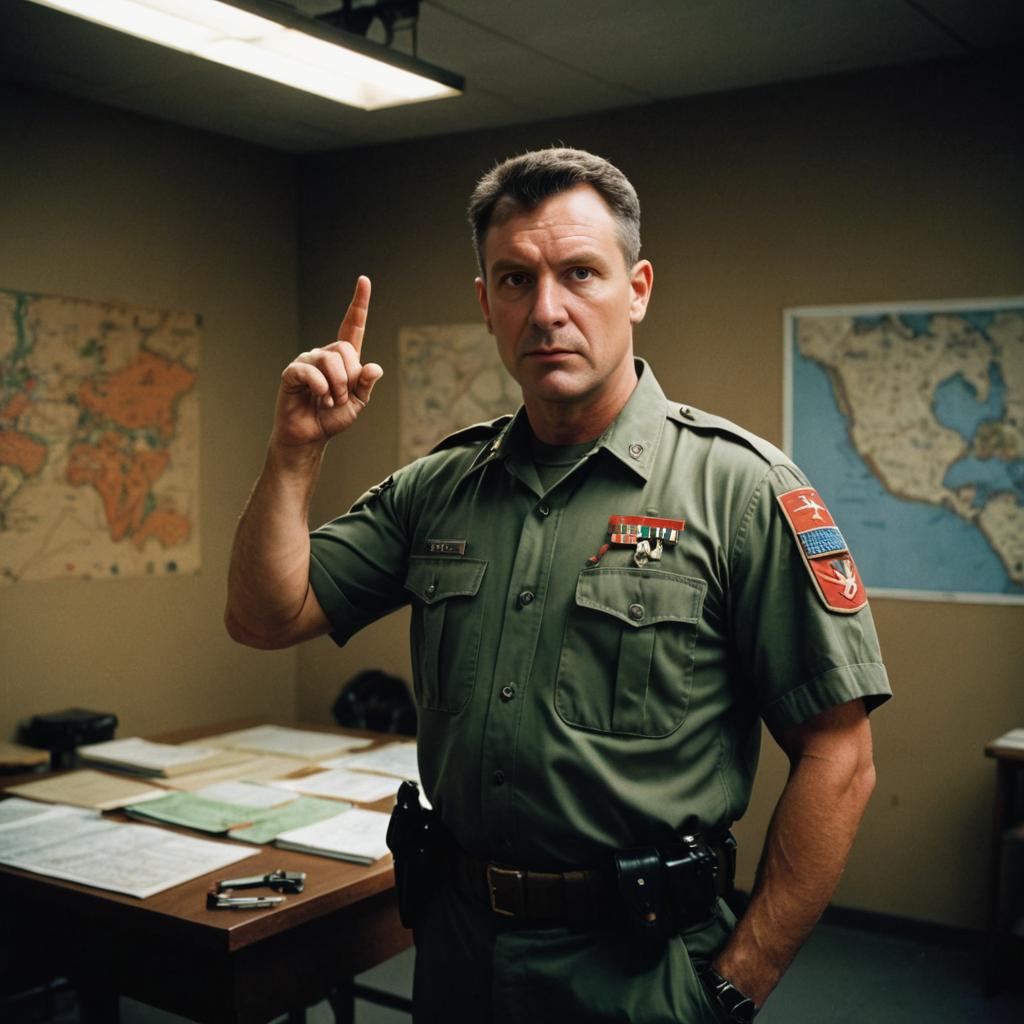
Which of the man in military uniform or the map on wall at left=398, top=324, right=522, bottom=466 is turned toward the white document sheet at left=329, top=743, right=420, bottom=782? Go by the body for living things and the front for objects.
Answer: the map on wall

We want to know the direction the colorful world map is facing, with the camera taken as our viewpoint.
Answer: facing the viewer and to the right of the viewer

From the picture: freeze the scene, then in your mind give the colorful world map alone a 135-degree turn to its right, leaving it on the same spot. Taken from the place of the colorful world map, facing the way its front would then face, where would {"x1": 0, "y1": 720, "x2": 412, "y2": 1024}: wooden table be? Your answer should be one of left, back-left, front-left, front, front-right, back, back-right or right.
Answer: left

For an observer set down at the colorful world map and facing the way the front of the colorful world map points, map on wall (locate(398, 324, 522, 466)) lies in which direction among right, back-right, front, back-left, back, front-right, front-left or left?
front-left

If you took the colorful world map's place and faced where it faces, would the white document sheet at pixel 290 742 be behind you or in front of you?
in front

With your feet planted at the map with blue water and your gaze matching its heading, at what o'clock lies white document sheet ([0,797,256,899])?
The white document sheet is roughly at 1 o'clock from the map with blue water.

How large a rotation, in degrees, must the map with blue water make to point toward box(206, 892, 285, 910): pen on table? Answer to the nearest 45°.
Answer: approximately 45° to its right

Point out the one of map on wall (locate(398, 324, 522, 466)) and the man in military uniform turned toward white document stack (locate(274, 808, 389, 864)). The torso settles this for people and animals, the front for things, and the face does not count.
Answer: the map on wall

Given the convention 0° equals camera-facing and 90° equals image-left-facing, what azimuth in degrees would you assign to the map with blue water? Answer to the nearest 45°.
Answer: approximately 0°

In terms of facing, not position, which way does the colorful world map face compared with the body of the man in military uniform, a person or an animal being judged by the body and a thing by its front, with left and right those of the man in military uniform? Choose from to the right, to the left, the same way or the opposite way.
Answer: to the left

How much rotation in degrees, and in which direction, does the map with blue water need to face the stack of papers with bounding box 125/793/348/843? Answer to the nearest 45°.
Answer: approximately 45° to its right

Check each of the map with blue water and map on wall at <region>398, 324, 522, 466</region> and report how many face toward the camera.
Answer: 2

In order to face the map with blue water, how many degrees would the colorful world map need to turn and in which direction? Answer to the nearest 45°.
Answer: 0° — it already faces it

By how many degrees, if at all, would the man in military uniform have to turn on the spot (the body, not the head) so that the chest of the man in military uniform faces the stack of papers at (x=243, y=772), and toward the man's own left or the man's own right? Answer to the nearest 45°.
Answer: approximately 90° to the man's own right

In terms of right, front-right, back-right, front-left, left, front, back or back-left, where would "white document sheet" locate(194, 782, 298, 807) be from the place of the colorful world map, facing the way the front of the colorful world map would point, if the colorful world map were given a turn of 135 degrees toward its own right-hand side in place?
left

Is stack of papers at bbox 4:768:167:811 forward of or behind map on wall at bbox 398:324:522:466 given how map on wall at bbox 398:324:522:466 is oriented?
forward

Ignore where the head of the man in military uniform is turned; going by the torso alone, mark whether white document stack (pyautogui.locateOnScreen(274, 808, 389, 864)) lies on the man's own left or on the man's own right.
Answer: on the man's own right
